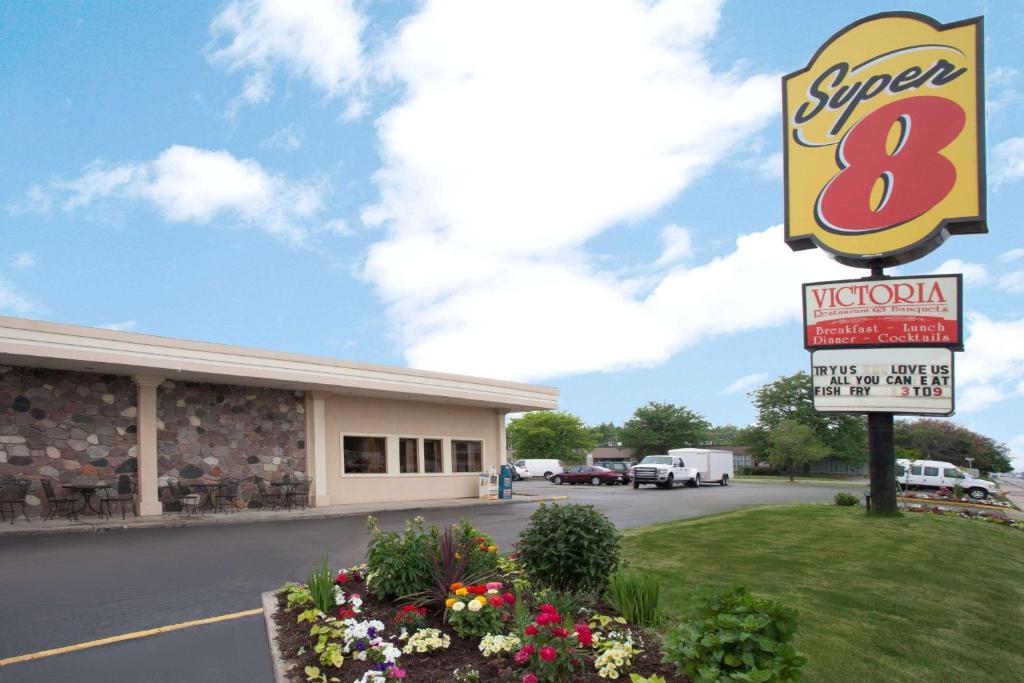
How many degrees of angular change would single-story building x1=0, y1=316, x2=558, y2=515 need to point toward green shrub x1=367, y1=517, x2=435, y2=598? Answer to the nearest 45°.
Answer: approximately 45° to its right

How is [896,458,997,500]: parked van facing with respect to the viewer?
to the viewer's right

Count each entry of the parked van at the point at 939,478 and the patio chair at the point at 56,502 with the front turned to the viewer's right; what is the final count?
2

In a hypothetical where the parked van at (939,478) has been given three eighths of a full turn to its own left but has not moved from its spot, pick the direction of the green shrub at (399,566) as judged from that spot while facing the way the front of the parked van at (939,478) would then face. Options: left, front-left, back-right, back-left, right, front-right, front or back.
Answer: back-left

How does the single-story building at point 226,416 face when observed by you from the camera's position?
facing the viewer and to the right of the viewer

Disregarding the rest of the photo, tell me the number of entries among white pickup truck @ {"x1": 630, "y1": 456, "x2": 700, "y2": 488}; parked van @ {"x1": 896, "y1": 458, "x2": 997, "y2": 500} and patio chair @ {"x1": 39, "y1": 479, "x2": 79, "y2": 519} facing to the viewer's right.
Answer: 2

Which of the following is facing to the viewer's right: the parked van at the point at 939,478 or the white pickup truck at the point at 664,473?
the parked van

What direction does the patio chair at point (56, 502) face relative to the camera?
to the viewer's right

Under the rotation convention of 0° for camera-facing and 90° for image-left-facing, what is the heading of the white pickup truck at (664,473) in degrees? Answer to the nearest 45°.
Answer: approximately 45°

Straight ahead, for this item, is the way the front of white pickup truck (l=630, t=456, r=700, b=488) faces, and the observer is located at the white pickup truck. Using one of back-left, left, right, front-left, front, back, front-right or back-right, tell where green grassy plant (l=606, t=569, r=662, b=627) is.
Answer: front-left

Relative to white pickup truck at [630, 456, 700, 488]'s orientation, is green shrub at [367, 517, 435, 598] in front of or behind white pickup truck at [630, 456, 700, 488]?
in front
